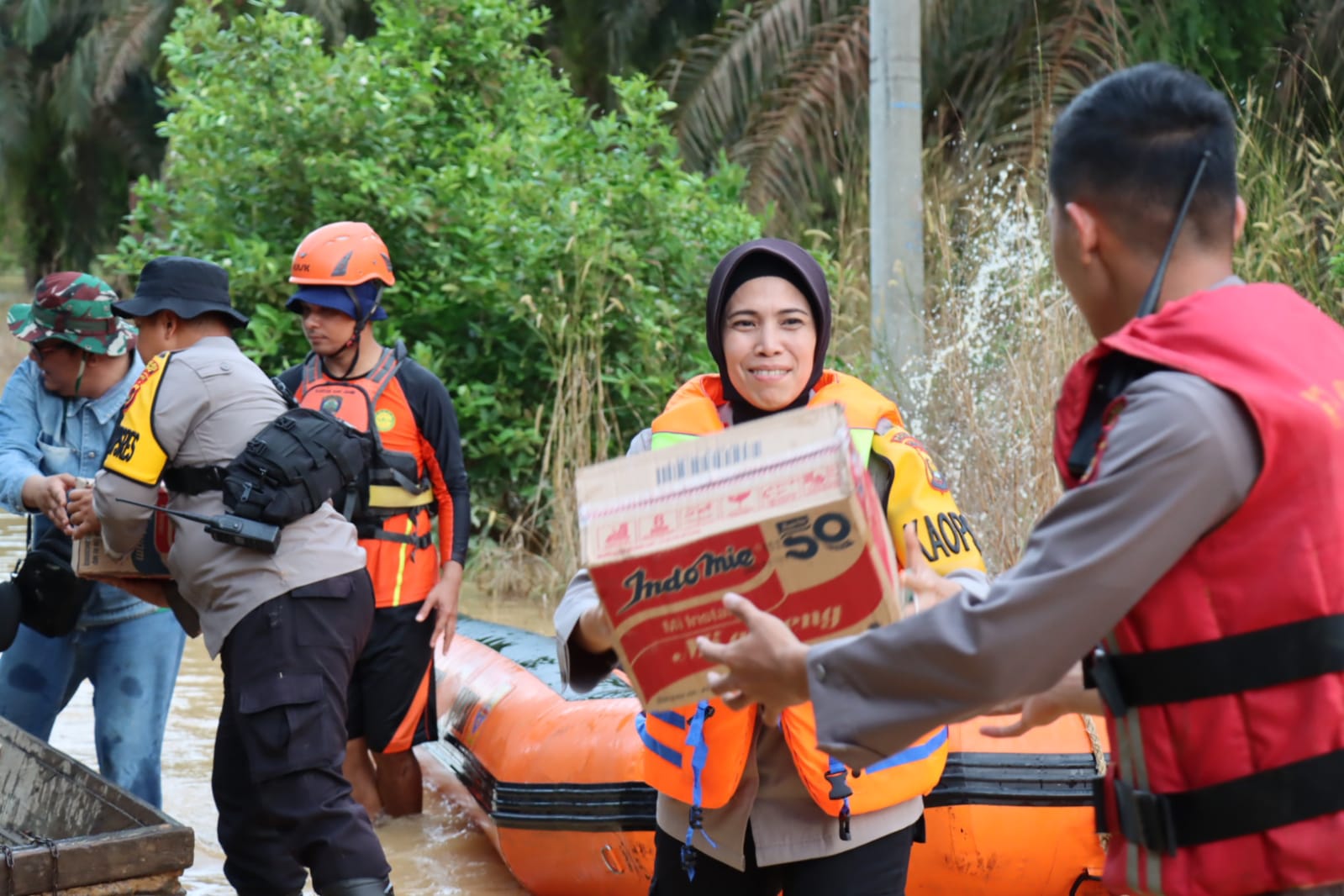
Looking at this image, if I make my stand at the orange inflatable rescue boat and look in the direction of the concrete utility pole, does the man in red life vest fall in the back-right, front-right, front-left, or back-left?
back-right

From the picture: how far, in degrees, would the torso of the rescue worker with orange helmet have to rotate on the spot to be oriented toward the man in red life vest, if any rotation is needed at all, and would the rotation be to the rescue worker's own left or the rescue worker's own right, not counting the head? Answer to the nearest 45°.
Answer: approximately 45° to the rescue worker's own left

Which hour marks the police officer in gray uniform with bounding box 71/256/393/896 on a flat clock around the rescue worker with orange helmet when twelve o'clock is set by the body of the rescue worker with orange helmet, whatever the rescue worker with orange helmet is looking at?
The police officer in gray uniform is roughly at 11 o'clock from the rescue worker with orange helmet.

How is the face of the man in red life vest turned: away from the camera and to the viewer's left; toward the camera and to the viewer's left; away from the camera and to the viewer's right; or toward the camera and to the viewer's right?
away from the camera and to the viewer's left

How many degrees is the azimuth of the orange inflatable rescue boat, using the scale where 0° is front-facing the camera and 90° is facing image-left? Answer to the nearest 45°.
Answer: approximately 90°

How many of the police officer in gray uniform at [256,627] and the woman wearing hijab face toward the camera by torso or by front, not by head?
1

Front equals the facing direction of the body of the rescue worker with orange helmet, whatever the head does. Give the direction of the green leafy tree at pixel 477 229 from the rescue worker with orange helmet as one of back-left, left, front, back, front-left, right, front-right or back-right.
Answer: back-right

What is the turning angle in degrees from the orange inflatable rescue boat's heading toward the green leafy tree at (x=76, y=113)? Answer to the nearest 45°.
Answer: approximately 45° to its right

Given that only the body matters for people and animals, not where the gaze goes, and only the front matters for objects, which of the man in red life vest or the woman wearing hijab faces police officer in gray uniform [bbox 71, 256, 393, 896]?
the man in red life vest

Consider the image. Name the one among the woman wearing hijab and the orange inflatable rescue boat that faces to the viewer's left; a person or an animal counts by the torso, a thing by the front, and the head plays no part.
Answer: the orange inflatable rescue boat
